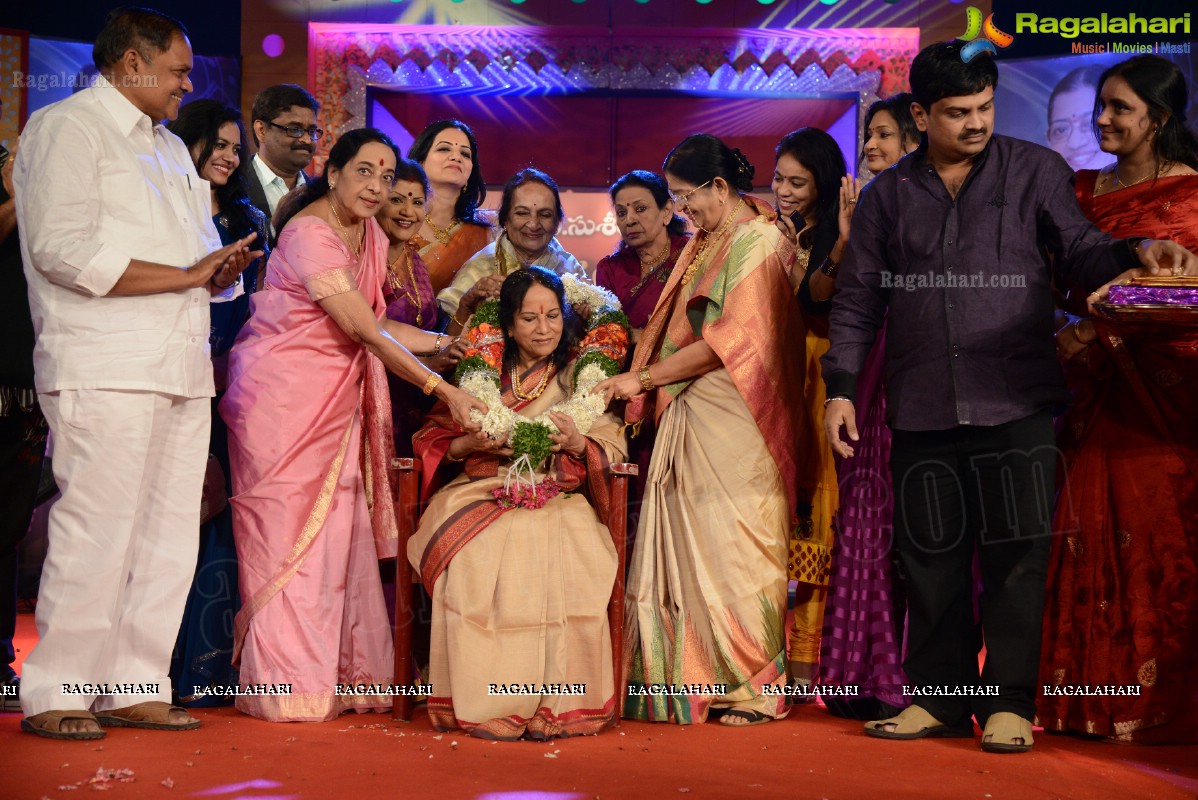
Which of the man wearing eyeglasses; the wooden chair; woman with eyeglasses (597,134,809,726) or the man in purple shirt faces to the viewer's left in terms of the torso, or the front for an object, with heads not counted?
the woman with eyeglasses

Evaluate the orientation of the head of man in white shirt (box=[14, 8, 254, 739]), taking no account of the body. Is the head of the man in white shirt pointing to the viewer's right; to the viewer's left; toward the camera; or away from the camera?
to the viewer's right

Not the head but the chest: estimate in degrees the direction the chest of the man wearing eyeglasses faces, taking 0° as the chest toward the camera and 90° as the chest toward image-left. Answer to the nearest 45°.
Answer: approximately 315°

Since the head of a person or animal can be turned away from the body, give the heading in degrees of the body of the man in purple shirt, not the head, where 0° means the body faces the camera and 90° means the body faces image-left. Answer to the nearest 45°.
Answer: approximately 0°

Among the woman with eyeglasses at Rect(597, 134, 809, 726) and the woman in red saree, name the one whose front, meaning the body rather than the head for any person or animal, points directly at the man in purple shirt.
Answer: the woman in red saree

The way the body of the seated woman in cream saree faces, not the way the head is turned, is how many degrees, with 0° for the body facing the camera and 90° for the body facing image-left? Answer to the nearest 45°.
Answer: approximately 0°

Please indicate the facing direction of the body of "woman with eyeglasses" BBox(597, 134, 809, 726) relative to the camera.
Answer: to the viewer's left

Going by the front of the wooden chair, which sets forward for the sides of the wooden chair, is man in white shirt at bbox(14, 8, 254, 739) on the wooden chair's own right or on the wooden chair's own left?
on the wooden chair's own right

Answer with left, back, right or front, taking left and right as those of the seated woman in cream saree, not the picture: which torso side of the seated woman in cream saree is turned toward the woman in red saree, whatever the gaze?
left

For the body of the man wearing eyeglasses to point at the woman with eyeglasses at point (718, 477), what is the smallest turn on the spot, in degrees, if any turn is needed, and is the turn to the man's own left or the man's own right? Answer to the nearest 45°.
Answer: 0° — they already face them

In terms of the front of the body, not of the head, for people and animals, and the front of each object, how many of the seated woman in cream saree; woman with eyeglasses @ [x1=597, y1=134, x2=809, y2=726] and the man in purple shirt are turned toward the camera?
2
